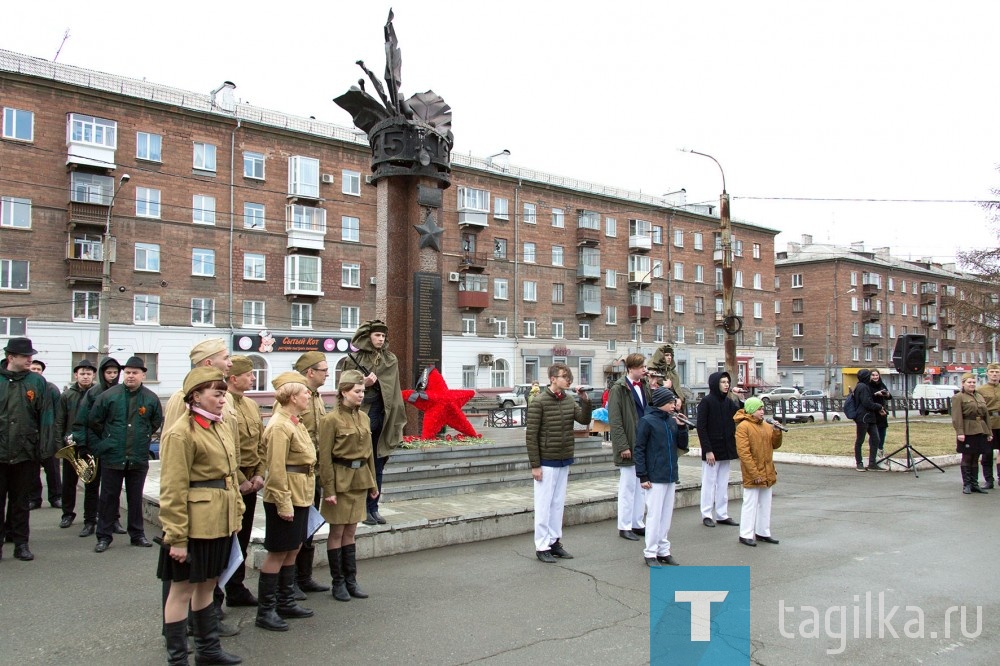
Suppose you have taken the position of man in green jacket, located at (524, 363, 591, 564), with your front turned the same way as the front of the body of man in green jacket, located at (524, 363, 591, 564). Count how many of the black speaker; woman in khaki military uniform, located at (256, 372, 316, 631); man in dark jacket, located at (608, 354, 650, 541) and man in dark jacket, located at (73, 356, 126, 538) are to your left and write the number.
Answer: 2

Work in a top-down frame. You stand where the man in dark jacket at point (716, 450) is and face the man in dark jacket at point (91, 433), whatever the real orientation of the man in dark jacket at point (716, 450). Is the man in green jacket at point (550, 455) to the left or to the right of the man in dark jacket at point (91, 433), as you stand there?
left

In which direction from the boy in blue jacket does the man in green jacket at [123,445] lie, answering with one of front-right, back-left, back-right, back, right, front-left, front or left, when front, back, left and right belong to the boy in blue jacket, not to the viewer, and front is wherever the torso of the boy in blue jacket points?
back-right

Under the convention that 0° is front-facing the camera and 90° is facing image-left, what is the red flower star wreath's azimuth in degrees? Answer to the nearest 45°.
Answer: approximately 0°

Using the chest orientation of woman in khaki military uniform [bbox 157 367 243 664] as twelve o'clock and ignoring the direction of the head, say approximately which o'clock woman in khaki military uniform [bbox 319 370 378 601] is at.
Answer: woman in khaki military uniform [bbox 319 370 378 601] is roughly at 9 o'clock from woman in khaki military uniform [bbox 157 367 243 664].

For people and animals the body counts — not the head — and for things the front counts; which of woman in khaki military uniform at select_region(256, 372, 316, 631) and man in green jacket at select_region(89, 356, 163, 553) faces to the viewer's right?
the woman in khaki military uniform

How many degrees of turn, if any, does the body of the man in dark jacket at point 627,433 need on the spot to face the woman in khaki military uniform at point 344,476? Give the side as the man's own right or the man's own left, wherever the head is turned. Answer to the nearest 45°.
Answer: approximately 90° to the man's own right

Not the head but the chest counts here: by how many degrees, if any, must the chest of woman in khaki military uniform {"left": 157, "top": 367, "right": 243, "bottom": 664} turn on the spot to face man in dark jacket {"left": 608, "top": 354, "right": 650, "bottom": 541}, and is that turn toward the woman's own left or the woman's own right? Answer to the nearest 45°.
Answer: approximately 90° to the woman's own left

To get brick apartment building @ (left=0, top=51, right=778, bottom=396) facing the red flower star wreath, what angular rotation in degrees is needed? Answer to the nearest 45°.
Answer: approximately 45° to its right

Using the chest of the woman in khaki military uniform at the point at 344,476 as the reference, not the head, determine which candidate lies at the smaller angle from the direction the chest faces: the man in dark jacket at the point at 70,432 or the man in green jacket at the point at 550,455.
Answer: the man in green jacket

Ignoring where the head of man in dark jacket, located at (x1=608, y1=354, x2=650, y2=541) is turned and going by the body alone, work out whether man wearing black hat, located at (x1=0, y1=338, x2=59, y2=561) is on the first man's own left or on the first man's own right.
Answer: on the first man's own right

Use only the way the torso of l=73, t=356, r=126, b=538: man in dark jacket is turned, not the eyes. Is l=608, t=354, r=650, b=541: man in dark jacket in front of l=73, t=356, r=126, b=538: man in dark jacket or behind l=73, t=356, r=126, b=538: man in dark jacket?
in front

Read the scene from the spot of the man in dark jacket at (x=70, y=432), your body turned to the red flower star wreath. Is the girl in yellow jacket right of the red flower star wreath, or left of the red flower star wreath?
right

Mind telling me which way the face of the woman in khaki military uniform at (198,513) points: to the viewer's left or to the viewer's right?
to the viewer's right
